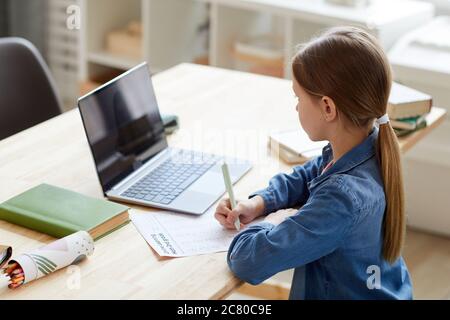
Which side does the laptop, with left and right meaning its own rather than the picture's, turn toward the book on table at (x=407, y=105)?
left

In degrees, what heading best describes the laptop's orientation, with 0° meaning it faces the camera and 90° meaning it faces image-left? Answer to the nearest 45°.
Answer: approximately 315°

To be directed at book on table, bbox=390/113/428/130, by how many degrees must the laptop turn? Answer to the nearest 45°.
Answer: approximately 45° to its left

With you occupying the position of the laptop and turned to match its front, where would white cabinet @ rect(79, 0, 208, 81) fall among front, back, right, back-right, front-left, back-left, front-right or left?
back-left

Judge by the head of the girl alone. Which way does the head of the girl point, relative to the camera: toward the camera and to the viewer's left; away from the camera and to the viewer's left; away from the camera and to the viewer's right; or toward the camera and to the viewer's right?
away from the camera and to the viewer's left

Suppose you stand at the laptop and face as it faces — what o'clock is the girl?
The girl is roughly at 12 o'clock from the laptop.

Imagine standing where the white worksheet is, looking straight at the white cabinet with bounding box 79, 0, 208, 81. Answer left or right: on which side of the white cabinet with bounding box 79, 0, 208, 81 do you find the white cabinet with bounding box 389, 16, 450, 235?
right
